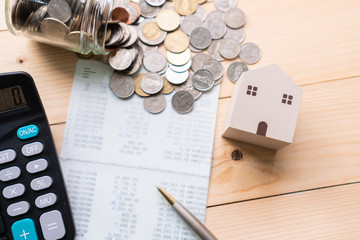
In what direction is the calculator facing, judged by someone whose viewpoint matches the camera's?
facing the viewer
